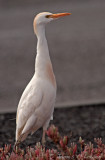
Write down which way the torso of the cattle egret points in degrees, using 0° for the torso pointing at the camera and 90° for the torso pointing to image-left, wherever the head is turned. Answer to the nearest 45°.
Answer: approximately 270°
